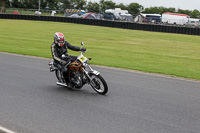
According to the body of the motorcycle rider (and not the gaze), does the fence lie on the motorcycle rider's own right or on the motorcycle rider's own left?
on the motorcycle rider's own left

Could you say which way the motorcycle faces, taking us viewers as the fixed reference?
facing the viewer and to the right of the viewer

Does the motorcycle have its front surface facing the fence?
no
